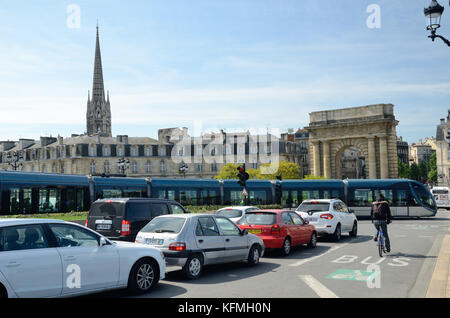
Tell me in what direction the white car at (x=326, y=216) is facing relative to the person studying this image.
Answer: facing away from the viewer and to the right of the viewer

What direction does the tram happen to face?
to the viewer's right

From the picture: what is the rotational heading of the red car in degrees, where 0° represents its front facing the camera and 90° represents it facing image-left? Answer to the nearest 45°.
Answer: approximately 225°

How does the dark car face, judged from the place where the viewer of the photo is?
facing away from the viewer and to the right of the viewer

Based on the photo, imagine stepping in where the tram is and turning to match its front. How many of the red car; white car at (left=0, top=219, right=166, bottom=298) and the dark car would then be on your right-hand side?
3

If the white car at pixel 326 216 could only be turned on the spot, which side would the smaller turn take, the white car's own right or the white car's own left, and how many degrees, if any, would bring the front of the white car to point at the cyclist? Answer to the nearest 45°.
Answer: approximately 135° to the white car's own right

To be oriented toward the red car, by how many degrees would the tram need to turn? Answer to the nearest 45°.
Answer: approximately 90° to its right

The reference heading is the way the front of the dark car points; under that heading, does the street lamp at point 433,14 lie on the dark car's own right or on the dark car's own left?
on the dark car's own right

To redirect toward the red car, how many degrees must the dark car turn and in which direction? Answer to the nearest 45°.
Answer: approximately 45° to its right
